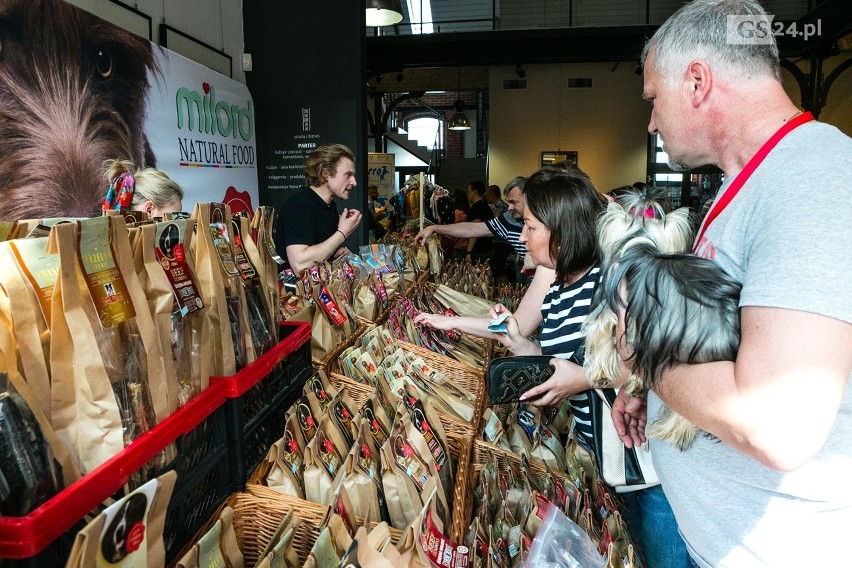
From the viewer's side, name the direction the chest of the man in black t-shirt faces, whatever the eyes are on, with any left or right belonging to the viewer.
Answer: facing to the right of the viewer

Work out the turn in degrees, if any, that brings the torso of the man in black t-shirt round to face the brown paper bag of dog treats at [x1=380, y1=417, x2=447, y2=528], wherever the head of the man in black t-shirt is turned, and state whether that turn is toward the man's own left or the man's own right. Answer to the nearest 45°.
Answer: approximately 90° to the man's own right

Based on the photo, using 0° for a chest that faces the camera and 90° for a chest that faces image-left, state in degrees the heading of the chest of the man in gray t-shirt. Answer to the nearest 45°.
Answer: approximately 90°

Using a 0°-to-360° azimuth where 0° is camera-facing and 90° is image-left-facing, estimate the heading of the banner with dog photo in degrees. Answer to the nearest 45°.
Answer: approximately 315°

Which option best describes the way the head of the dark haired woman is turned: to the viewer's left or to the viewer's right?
to the viewer's left

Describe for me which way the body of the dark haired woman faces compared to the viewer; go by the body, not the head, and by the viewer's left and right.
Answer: facing to the left of the viewer

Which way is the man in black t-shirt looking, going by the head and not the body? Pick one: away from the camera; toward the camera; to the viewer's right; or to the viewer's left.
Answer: to the viewer's right

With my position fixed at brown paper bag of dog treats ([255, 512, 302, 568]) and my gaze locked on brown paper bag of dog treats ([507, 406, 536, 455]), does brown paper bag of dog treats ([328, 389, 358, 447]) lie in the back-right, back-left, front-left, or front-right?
front-left

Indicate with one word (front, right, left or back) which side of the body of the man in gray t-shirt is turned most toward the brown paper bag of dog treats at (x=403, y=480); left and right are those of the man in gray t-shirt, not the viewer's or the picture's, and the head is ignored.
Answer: front

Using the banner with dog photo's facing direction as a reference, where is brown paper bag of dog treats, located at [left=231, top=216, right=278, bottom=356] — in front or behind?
in front

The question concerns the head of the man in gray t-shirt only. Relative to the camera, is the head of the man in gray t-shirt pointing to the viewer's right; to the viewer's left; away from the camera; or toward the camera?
to the viewer's left
